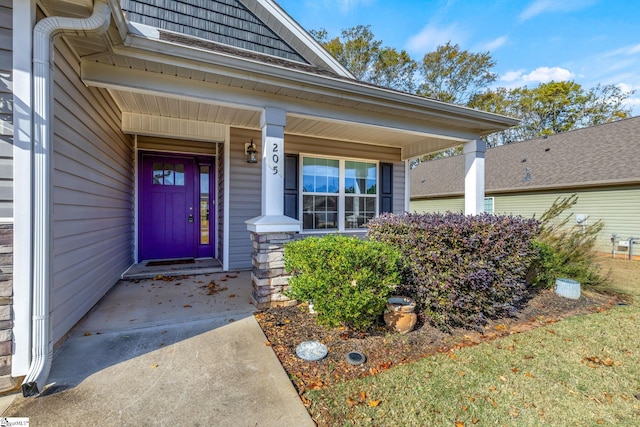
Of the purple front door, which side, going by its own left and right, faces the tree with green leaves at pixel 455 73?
left

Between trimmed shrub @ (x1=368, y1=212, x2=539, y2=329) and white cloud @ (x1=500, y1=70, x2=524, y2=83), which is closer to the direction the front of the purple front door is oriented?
the trimmed shrub

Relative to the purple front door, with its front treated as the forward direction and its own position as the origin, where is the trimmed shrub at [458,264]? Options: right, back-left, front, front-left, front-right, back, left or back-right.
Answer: front-left

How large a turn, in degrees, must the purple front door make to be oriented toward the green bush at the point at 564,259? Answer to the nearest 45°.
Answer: approximately 45° to its left

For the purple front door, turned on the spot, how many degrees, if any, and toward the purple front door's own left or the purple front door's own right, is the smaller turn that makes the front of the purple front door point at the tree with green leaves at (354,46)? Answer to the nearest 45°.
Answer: approximately 135° to the purple front door's own left

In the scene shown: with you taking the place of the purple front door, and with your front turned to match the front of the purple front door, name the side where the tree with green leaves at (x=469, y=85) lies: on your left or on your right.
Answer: on your left

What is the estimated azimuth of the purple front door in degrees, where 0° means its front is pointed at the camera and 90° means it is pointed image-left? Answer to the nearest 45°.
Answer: approximately 0°
